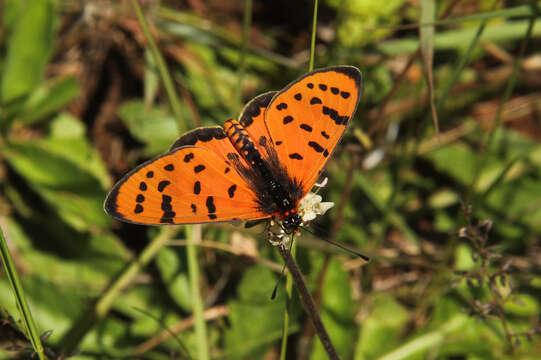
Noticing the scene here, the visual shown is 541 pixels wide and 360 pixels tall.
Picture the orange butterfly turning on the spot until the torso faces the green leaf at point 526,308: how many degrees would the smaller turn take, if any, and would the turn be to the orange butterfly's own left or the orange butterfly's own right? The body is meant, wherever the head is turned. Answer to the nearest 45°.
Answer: approximately 90° to the orange butterfly's own left

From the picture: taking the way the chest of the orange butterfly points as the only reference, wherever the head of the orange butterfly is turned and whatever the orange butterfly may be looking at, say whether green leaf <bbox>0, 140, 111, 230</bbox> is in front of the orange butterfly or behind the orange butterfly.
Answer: behind

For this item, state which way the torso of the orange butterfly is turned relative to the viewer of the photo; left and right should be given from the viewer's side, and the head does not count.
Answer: facing the viewer and to the right of the viewer

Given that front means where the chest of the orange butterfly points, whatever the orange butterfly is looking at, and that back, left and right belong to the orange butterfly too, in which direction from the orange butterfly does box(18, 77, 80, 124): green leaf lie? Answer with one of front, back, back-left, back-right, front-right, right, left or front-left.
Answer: back

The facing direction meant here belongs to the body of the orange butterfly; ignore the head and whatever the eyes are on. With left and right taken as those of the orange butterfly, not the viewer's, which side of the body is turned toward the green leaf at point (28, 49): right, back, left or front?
back
